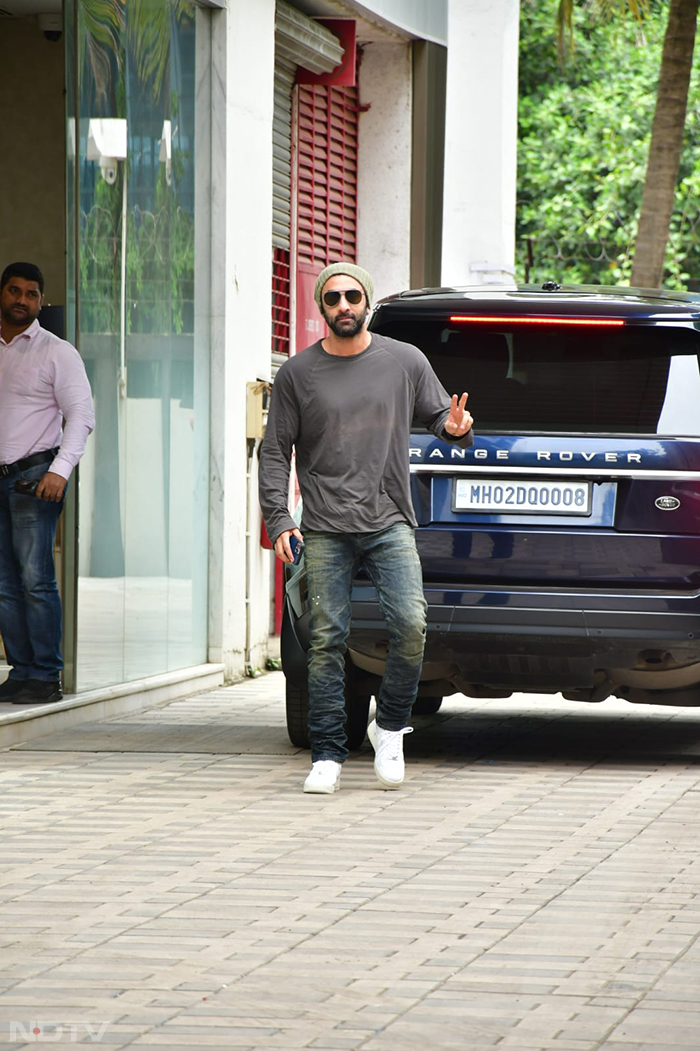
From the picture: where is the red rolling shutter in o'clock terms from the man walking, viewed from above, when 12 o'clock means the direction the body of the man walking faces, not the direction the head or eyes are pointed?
The red rolling shutter is roughly at 6 o'clock from the man walking.

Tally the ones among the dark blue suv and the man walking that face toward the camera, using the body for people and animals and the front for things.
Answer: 1

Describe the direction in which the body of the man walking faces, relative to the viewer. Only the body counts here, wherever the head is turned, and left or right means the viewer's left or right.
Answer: facing the viewer

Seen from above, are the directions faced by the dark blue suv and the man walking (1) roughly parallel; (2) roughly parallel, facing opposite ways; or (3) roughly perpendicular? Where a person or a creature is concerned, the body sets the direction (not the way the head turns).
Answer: roughly parallel, facing opposite ways

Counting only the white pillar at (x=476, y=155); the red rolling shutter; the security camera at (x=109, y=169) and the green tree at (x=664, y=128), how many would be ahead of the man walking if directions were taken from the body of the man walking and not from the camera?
0

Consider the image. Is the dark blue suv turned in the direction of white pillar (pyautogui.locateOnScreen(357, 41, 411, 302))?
yes

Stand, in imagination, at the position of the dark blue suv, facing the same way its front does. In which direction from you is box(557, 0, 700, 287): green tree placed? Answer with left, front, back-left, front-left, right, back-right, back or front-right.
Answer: front

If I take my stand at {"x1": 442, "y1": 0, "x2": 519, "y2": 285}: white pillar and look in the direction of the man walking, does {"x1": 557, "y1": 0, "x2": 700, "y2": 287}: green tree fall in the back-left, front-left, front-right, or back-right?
back-left

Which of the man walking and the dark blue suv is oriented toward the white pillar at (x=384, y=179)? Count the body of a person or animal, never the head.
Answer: the dark blue suv

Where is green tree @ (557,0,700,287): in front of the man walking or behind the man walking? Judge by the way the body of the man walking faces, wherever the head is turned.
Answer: behind

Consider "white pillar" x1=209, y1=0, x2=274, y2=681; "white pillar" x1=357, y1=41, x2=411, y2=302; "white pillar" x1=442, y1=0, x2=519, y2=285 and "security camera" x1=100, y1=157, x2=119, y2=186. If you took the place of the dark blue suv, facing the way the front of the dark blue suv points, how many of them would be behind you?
0

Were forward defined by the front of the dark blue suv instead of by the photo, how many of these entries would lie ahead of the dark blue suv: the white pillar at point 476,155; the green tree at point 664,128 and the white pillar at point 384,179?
3

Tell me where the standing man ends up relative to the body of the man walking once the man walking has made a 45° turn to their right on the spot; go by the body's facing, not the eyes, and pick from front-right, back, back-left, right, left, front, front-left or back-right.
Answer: right

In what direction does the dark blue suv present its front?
away from the camera

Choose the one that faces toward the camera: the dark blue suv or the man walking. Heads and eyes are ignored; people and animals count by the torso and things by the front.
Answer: the man walking

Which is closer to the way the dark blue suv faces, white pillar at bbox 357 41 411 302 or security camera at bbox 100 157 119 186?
the white pillar

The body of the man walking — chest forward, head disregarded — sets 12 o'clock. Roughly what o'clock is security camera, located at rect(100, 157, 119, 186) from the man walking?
The security camera is roughly at 5 o'clock from the man walking.

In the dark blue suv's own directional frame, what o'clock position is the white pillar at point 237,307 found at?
The white pillar is roughly at 11 o'clock from the dark blue suv.

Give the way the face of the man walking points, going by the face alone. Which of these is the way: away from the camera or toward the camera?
toward the camera

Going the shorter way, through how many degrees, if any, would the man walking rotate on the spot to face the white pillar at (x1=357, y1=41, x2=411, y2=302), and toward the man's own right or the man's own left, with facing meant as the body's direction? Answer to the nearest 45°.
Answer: approximately 180°

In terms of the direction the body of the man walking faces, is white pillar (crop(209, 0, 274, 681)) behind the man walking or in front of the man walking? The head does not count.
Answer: behind

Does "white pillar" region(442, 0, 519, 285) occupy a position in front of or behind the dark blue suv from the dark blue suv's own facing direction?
in front
